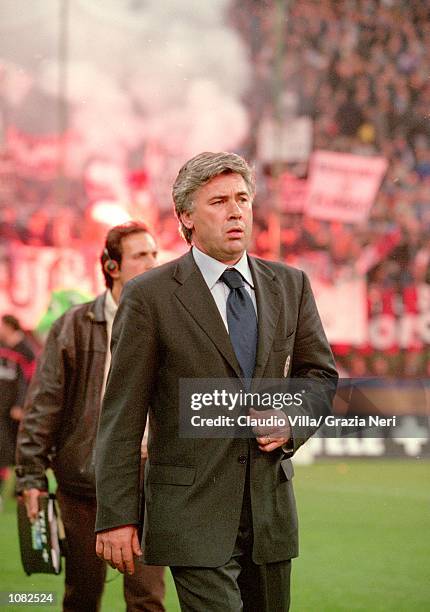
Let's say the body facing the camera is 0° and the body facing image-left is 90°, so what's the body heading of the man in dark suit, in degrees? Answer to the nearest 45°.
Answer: approximately 315°

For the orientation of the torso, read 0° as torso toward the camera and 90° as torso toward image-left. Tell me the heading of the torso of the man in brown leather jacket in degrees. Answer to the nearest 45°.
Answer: approximately 315°

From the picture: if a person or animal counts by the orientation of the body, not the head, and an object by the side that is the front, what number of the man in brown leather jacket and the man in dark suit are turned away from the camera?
0

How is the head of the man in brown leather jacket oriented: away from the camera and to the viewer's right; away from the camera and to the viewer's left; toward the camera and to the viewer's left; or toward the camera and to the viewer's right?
toward the camera and to the viewer's right
